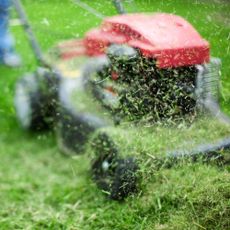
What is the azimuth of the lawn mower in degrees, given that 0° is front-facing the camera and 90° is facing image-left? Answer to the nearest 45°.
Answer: approximately 315°
